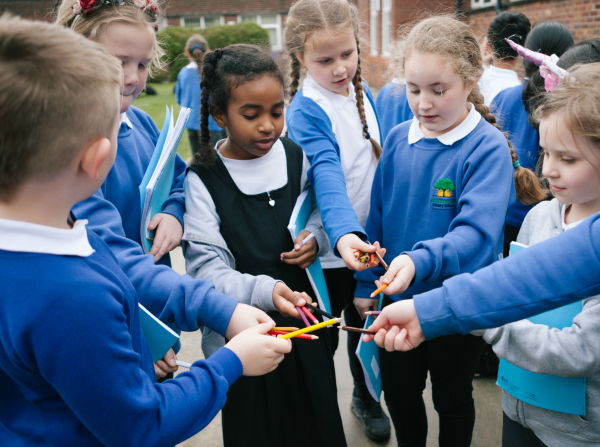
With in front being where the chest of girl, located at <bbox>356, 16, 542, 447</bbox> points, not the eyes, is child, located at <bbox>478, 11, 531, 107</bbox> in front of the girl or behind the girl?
behind

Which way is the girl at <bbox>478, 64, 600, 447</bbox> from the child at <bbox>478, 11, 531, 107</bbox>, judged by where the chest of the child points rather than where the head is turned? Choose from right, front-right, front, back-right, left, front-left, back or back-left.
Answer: back

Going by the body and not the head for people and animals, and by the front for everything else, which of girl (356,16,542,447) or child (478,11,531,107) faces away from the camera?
the child

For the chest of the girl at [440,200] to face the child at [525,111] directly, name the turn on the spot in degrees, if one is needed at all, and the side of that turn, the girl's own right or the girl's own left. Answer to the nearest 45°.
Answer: approximately 135° to the girl's own right

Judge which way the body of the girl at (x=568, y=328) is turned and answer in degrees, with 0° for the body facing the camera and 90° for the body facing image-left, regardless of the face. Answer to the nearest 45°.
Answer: approximately 45°

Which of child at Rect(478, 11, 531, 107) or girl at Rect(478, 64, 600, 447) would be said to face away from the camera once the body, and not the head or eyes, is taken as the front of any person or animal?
the child

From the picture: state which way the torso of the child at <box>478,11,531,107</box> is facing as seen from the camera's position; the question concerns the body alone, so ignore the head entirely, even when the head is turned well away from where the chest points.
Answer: away from the camera

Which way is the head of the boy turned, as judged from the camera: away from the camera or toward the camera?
away from the camera

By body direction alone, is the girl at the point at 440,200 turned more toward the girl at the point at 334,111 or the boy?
the boy
